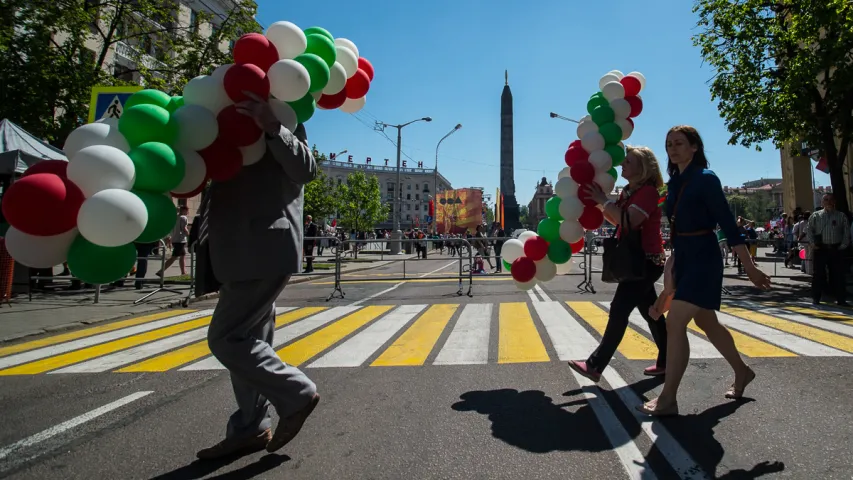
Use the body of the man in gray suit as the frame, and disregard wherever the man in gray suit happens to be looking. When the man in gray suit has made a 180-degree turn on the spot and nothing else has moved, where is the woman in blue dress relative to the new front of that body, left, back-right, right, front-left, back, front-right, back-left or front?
front

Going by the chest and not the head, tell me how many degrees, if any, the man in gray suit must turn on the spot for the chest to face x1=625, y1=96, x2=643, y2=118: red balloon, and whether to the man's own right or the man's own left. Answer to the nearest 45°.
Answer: approximately 180°

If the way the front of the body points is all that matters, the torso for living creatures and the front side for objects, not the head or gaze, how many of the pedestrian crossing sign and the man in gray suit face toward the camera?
1

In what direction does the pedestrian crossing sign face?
toward the camera

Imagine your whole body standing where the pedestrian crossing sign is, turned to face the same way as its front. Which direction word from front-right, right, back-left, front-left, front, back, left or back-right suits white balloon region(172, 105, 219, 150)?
front

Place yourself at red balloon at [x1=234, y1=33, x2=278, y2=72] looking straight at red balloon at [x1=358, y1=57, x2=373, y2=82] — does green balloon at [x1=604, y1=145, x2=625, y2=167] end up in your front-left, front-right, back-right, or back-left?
front-right

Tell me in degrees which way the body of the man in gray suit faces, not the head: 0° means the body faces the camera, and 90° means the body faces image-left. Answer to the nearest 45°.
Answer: approximately 90°

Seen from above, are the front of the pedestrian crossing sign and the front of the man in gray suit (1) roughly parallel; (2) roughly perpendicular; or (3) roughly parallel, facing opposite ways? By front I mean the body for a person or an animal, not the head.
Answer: roughly perpendicular

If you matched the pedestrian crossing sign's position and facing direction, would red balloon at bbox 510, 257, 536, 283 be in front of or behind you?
in front

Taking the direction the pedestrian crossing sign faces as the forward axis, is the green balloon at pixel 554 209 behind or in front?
in front
